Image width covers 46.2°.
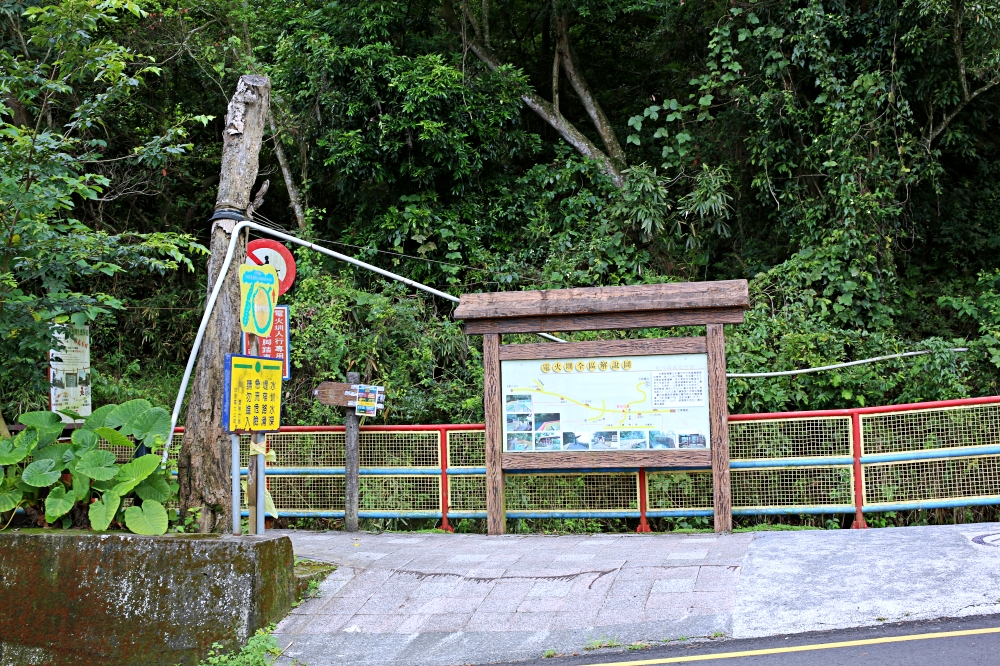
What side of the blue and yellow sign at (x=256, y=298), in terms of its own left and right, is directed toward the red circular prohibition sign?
back

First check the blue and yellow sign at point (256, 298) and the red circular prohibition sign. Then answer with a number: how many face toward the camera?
2

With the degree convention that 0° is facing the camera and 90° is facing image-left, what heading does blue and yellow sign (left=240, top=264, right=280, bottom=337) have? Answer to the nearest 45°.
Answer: approximately 0°

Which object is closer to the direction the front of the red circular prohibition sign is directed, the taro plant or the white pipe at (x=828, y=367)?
the taro plant

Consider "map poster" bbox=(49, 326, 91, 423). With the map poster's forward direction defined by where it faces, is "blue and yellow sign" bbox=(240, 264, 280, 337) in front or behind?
in front

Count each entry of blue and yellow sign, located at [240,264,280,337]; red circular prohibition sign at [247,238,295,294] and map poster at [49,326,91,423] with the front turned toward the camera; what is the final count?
3

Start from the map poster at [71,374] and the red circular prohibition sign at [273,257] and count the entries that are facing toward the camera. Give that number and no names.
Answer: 2
